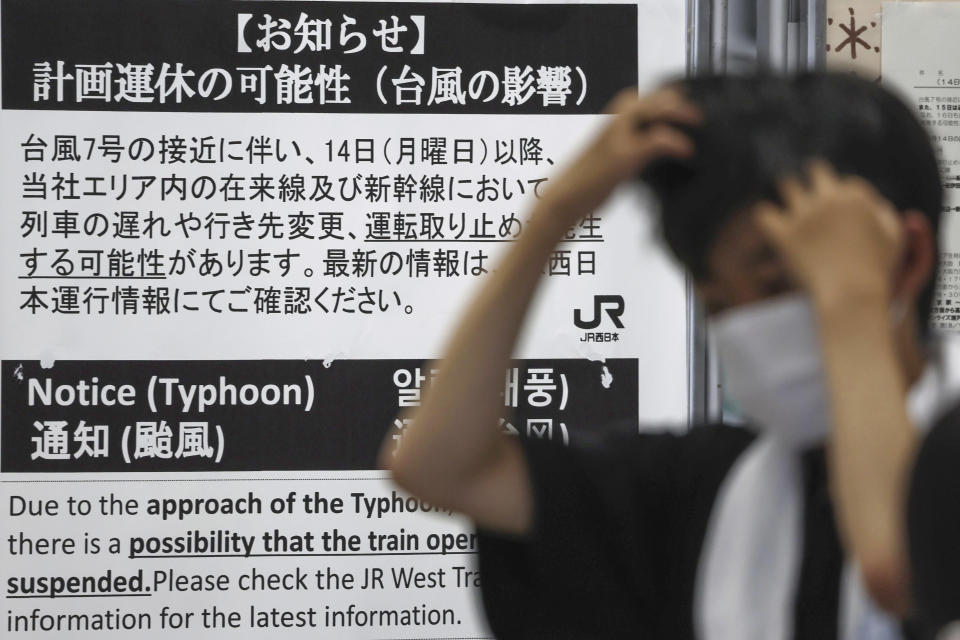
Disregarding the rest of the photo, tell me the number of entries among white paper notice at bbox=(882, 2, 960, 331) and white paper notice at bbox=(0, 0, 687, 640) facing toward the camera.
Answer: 2

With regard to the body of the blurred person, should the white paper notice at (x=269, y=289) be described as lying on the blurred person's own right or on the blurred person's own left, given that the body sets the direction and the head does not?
on the blurred person's own right

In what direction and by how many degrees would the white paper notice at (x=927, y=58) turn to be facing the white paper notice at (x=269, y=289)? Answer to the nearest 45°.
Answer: approximately 45° to its right

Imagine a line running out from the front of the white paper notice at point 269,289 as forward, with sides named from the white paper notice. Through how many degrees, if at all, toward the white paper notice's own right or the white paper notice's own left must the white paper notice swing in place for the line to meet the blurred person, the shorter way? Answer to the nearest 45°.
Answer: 0° — it already faces them

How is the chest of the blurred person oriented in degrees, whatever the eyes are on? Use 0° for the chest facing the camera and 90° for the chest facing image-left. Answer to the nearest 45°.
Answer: approximately 45°

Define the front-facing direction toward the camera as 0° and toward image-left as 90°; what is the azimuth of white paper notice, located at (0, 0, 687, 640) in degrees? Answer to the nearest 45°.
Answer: approximately 0°

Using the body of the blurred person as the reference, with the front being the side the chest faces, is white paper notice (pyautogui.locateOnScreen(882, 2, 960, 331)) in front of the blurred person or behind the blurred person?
behind

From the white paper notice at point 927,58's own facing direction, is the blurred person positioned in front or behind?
in front
